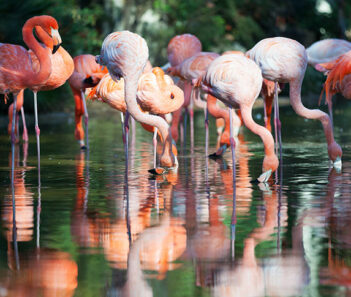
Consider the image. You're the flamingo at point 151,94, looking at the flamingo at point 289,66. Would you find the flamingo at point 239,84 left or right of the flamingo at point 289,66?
right

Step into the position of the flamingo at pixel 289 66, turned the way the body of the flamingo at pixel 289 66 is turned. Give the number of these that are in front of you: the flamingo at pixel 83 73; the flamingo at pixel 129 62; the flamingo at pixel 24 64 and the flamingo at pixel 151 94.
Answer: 0

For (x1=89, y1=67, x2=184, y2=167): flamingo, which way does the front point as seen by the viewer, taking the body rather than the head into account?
to the viewer's right

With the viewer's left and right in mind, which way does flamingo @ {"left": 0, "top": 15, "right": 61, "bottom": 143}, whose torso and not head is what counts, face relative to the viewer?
facing to the right of the viewer

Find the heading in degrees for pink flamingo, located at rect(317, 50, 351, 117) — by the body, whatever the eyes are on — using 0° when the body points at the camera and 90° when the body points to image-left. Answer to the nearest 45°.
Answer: approximately 270°

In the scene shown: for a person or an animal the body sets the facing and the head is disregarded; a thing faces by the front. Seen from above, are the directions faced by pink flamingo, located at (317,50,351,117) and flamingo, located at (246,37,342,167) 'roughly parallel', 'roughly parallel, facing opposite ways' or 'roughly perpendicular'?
roughly parallel

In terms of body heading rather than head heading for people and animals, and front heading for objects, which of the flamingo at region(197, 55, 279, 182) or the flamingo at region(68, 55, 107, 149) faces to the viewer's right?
the flamingo at region(197, 55, 279, 182)

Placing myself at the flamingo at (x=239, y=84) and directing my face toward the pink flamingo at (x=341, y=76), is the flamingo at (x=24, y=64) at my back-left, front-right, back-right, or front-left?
back-left

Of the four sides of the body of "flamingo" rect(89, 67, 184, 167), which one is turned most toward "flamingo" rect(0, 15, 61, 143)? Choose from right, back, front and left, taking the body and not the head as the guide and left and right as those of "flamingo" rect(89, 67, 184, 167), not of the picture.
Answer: back

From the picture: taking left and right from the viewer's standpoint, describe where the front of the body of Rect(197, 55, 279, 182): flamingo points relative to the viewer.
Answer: facing to the right of the viewer

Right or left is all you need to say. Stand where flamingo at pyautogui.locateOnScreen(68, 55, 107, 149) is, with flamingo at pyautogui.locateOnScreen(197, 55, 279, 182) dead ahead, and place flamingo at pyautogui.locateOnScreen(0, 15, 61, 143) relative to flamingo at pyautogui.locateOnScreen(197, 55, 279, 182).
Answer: right

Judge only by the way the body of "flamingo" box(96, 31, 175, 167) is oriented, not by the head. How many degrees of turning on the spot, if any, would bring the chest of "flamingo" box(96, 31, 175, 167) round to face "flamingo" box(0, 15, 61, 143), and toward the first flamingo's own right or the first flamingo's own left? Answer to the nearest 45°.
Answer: approximately 135° to the first flamingo's own right
